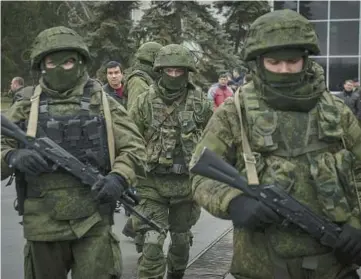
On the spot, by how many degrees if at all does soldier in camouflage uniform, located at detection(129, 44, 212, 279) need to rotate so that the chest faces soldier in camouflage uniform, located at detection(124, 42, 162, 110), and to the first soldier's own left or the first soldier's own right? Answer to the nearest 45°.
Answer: approximately 180°

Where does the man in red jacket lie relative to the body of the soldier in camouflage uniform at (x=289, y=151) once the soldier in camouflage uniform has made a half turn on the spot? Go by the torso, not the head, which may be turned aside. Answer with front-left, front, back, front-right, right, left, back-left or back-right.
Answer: front

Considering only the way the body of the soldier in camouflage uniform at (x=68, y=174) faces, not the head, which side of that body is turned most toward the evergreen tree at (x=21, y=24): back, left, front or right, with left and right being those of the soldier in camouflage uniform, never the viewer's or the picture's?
back

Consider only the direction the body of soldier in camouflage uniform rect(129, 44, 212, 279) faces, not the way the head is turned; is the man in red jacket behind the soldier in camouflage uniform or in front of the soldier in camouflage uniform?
behind

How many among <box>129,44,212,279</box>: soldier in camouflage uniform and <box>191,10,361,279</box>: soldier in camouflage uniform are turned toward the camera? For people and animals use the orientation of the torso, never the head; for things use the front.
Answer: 2

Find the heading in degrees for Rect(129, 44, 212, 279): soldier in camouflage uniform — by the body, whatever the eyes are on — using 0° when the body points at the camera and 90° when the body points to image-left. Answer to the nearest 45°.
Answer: approximately 0°

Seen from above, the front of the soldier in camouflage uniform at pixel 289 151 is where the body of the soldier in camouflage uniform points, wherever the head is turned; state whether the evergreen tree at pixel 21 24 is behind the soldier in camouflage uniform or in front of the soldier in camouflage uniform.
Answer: behind

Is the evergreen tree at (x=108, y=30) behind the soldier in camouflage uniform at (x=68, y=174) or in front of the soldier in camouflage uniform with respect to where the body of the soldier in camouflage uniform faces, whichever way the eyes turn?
behind

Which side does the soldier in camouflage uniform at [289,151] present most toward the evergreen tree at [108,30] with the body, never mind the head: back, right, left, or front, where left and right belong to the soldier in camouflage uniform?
back
